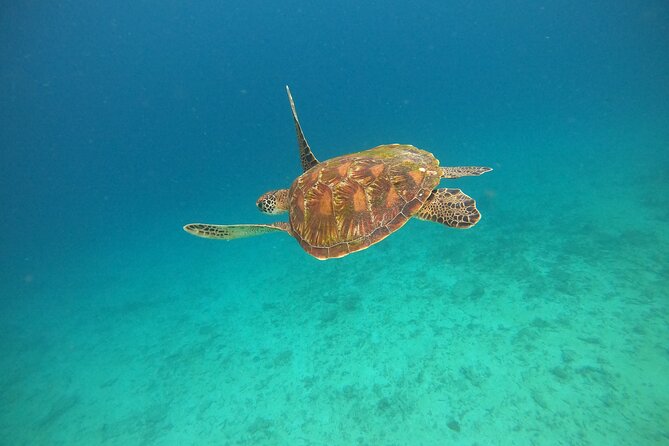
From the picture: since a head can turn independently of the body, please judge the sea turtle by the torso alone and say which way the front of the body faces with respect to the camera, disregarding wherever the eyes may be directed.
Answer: to the viewer's left
